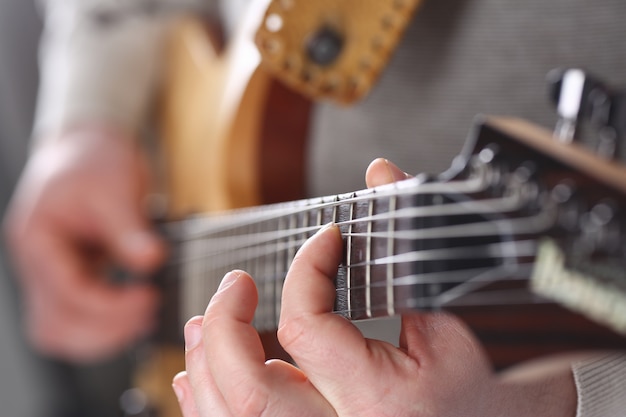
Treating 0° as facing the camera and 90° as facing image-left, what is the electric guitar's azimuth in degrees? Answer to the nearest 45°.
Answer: approximately 45°
